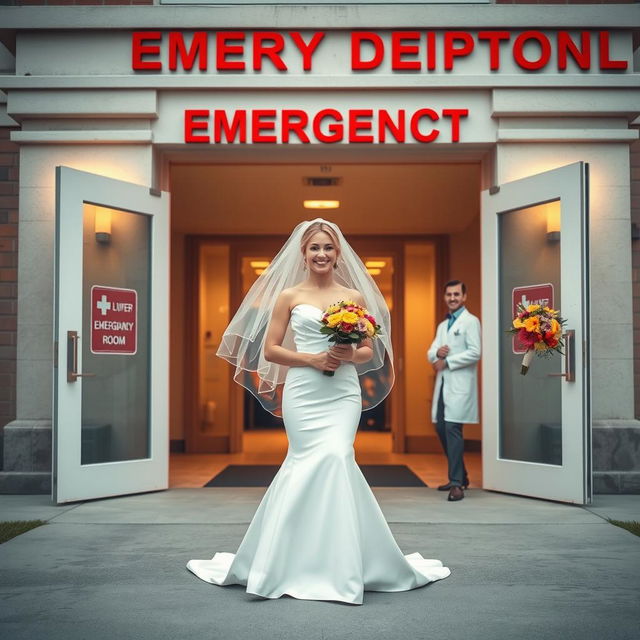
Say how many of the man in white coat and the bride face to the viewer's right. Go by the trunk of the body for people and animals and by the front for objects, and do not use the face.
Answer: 0

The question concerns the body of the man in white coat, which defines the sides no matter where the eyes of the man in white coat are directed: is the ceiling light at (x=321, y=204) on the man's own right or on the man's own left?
on the man's own right

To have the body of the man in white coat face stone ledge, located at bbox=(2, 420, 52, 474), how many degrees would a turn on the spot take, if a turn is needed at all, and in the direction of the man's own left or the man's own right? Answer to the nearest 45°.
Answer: approximately 45° to the man's own right

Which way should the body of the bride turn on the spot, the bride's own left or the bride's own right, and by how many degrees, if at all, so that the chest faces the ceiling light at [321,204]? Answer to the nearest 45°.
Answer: approximately 180°

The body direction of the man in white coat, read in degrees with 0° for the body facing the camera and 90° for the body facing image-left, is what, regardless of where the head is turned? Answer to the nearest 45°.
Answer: approximately 45°

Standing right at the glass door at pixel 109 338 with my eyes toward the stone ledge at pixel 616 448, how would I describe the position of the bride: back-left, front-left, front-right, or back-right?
front-right

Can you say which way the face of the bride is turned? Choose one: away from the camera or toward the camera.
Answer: toward the camera

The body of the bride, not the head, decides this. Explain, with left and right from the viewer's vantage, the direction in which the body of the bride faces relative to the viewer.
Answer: facing the viewer

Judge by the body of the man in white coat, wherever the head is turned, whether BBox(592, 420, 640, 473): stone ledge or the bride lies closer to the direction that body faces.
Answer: the bride

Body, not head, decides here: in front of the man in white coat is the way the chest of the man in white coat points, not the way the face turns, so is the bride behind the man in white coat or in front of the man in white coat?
in front

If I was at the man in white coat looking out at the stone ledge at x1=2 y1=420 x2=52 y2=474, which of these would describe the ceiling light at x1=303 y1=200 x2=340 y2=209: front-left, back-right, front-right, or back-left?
front-right
